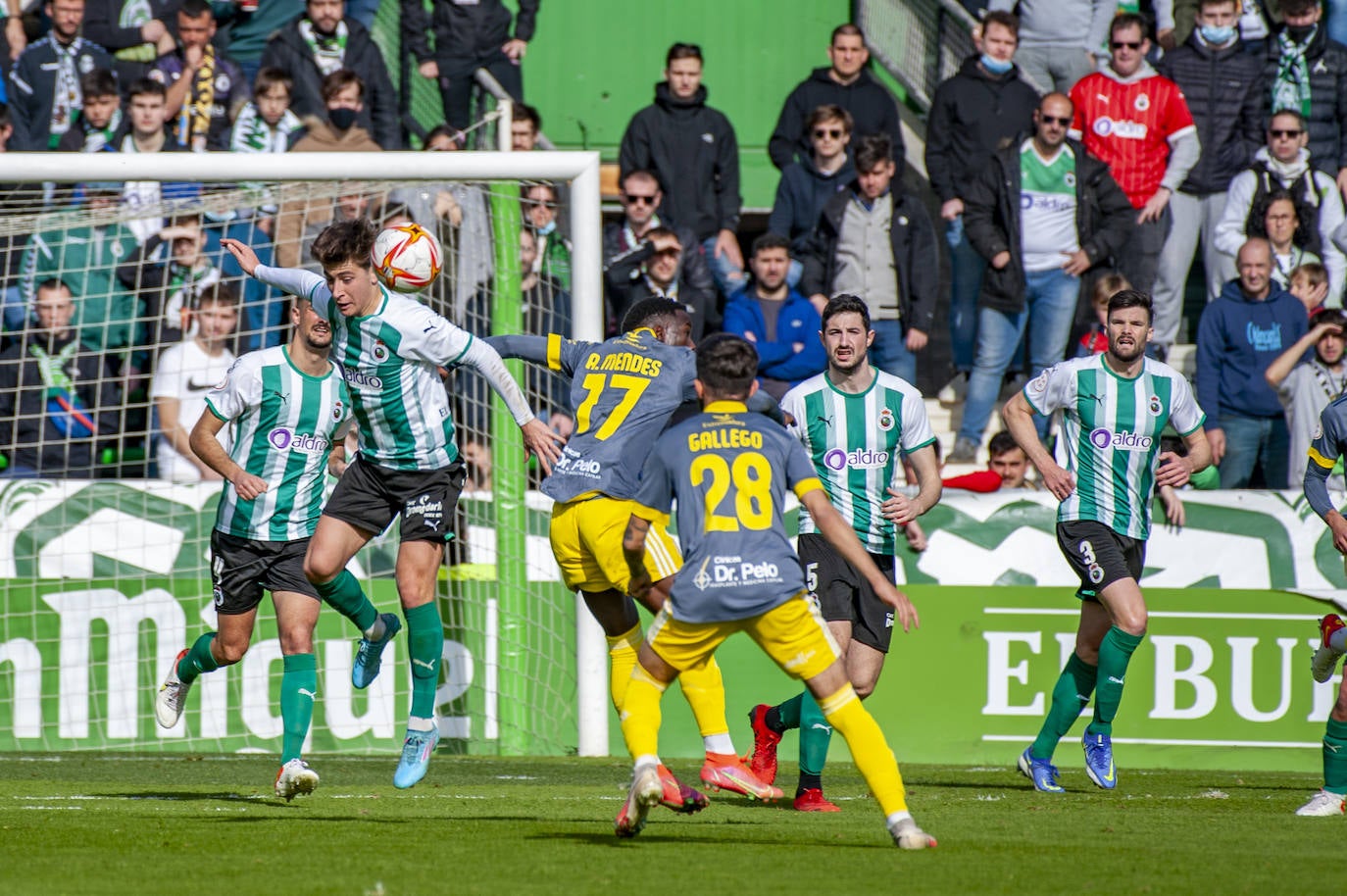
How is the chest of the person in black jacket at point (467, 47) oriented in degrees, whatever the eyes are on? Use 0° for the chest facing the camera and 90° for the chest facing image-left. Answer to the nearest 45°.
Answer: approximately 0°

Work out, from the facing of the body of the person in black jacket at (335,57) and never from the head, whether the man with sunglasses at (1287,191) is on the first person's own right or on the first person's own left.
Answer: on the first person's own left

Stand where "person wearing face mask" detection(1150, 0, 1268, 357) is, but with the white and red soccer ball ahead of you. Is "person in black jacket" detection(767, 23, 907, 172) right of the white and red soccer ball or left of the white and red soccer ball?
right

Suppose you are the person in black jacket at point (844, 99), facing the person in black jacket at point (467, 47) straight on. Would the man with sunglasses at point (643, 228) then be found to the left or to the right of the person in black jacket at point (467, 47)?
left

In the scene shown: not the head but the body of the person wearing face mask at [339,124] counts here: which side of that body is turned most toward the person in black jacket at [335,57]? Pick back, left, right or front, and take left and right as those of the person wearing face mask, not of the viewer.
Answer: back

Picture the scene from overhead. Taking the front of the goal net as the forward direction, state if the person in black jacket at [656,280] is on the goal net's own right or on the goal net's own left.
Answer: on the goal net's own left

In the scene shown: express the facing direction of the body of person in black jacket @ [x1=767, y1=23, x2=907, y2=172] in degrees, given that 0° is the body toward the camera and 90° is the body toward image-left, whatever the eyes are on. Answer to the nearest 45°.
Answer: approximately 0°

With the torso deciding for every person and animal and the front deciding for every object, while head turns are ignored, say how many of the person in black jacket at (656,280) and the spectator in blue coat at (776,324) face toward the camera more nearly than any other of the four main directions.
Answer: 2
